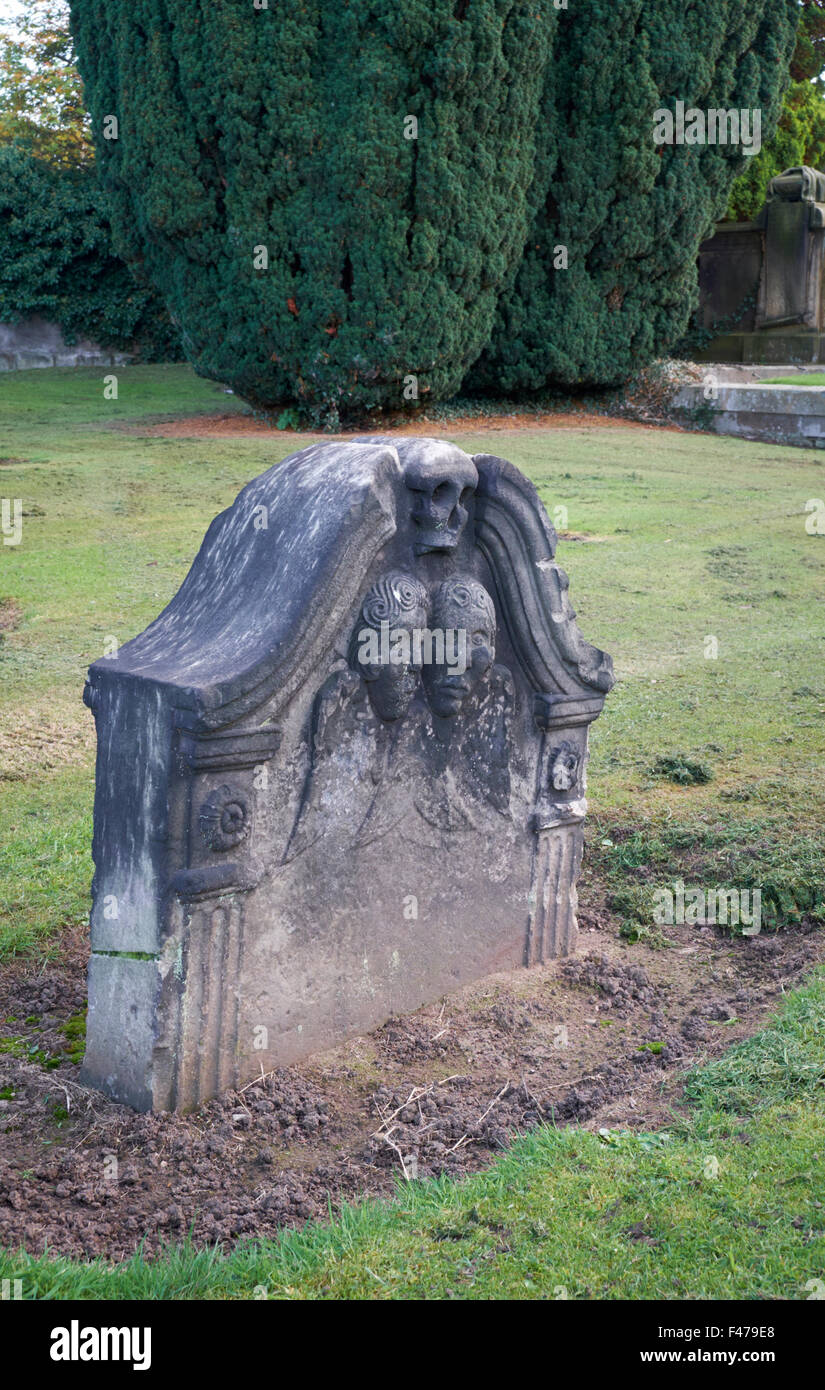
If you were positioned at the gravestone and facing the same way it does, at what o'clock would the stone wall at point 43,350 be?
The stone wall is roughly at 7 o'clock from the gravestone.

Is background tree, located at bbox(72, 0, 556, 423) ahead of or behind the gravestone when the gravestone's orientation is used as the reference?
behind

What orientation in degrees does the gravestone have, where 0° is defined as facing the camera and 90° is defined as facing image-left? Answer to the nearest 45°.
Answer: approximately 315°

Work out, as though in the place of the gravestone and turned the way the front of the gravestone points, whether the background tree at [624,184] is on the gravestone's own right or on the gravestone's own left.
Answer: on the gravestone's own left

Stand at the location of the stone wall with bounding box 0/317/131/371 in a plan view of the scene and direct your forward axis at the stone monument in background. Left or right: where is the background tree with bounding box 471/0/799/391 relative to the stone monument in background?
right

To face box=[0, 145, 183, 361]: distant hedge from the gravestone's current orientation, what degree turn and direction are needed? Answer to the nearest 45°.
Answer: approximately 135° to its left
